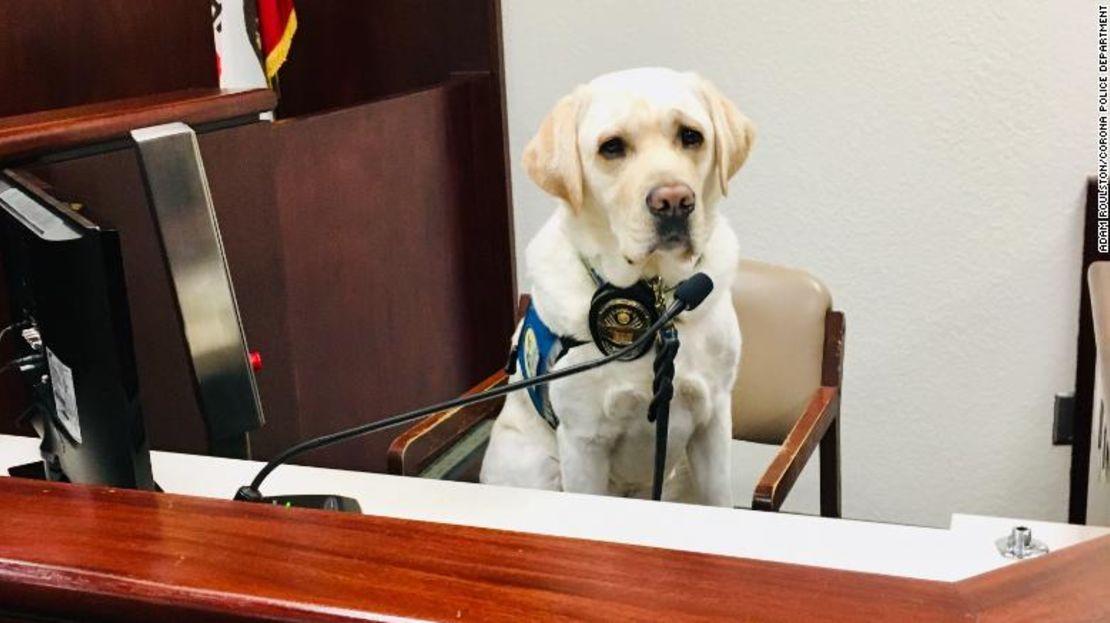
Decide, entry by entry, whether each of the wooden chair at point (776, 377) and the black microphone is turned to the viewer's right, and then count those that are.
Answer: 1

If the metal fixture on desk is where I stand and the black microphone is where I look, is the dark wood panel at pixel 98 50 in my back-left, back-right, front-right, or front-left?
front-right

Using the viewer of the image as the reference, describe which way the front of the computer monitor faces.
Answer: facing away from the viewer and to the right of the viewer

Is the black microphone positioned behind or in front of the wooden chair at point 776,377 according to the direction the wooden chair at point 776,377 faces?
in front

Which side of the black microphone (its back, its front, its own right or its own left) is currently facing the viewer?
right

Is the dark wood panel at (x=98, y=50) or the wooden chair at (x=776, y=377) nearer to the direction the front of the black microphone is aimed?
the wooden chair

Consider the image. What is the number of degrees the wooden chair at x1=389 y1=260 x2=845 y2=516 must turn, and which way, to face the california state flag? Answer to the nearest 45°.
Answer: approximately 90° to its right

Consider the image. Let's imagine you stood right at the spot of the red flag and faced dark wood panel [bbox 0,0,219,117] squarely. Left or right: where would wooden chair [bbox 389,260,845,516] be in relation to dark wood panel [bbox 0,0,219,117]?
left

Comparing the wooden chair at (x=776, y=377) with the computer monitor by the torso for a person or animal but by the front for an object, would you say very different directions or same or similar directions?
very different directions
